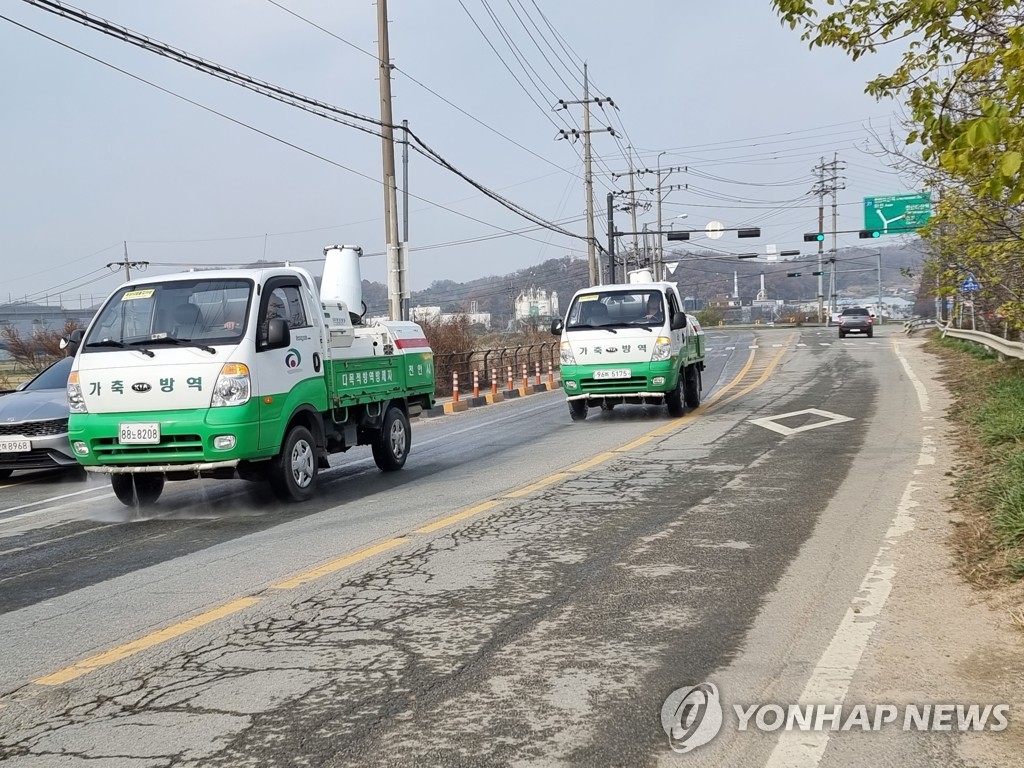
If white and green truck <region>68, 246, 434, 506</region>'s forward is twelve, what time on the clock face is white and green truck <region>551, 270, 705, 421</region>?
white and green truck <region>551, 270, 705, 421</region> is roughly at 6 o'clock from white and green truck <region>68, 246, 434, 506</region>.

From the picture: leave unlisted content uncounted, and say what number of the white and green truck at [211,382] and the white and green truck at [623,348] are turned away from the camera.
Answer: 0

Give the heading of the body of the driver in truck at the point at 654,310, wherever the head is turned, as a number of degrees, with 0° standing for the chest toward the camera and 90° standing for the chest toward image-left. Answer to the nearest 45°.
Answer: approximately 45°

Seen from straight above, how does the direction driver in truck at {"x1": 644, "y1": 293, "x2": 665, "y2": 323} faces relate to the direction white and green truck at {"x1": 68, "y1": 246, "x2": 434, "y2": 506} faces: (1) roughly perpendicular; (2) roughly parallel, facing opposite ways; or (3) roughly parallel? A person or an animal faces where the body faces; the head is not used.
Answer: roughly parallel

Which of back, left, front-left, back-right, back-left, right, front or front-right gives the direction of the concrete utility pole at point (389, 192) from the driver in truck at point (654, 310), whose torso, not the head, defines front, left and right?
right

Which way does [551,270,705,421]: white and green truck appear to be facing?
toward the camera

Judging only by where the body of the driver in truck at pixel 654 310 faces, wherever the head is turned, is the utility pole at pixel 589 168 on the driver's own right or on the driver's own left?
on the driver's own right

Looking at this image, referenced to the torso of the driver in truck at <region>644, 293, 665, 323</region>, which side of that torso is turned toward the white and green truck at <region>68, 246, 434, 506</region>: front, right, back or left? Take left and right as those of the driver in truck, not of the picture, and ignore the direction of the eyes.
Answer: front

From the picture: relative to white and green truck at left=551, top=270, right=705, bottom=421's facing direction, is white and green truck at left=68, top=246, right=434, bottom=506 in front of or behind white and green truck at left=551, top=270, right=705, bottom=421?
in front

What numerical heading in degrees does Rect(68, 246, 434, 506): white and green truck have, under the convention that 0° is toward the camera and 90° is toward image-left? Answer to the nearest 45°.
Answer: approximately 45°

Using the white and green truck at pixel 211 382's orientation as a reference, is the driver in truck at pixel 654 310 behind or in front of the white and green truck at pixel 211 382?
behind
